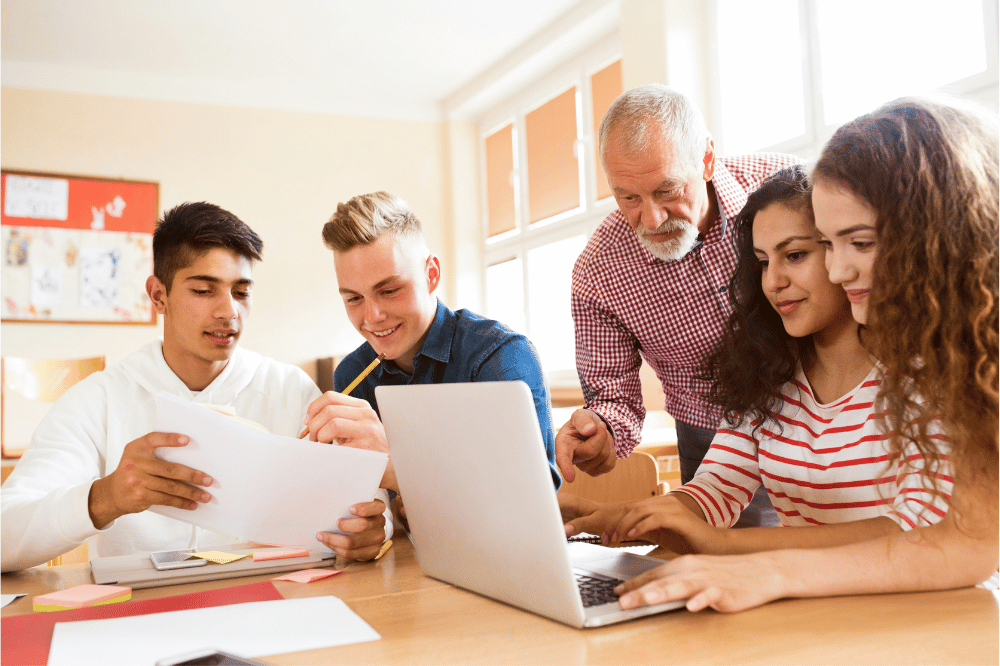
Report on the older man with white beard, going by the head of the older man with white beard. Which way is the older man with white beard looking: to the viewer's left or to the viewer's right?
to the viewer's left

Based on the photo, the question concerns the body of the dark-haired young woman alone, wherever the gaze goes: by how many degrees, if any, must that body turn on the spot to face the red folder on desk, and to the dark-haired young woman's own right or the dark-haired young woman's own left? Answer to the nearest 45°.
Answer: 0° — they already face it

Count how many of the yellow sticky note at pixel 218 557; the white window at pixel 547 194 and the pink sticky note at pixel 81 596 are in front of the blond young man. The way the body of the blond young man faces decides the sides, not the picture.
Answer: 2

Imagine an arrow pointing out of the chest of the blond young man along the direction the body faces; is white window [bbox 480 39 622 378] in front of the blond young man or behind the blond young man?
behind

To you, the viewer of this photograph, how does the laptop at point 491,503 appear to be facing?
facing away from the viewer and to the right of the viewer

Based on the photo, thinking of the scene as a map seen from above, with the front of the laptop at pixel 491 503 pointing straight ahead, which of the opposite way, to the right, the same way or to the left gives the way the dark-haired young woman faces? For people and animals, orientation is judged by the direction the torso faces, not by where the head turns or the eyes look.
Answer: the opposite way

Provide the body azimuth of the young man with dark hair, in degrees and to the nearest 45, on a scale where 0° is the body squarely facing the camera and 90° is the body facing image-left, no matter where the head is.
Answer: approximately 315°

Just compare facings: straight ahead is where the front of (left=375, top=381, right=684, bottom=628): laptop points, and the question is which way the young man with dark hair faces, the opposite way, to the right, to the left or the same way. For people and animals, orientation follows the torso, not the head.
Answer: to the right

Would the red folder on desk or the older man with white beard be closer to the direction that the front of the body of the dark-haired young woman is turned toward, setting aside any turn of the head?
the red folder on desk

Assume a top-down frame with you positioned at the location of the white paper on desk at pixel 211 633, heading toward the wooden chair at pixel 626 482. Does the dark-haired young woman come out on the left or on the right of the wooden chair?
right

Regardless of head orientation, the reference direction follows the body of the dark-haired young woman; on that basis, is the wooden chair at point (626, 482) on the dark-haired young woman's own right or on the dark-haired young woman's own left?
on the dark-haired young woman's own right
